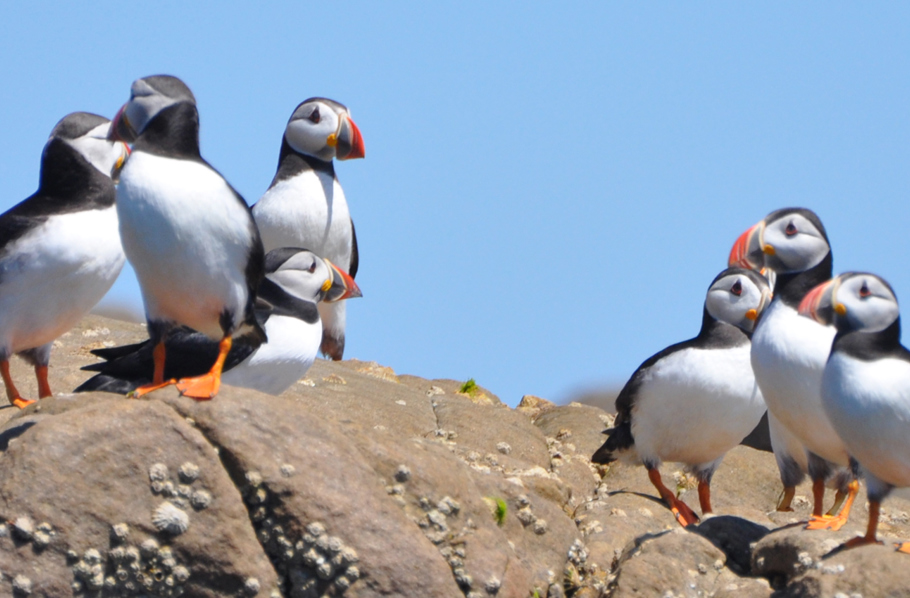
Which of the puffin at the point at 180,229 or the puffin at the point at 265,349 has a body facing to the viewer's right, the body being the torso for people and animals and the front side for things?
the puffin at the point at 265,349

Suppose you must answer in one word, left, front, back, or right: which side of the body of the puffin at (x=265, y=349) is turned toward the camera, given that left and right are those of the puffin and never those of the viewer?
right

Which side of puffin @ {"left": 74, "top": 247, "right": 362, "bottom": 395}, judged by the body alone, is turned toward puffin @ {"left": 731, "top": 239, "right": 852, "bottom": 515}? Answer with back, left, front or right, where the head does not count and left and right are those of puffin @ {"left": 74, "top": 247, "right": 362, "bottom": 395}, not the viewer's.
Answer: front

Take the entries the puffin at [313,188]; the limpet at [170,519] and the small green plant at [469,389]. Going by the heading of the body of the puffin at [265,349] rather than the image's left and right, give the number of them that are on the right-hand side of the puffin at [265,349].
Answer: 1

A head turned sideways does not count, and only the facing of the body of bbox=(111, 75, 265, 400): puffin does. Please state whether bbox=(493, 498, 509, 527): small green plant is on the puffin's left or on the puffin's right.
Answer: on the puffin's left

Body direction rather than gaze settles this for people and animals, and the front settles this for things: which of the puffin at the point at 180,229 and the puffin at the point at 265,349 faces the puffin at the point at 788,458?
the puffin at the point at 265,349

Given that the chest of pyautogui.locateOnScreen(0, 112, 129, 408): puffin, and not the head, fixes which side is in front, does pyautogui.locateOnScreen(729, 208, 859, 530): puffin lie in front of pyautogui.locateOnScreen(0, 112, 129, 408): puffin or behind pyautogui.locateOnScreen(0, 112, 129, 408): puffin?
in front

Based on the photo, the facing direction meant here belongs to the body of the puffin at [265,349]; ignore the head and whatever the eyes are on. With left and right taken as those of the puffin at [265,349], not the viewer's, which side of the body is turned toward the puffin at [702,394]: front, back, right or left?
front
